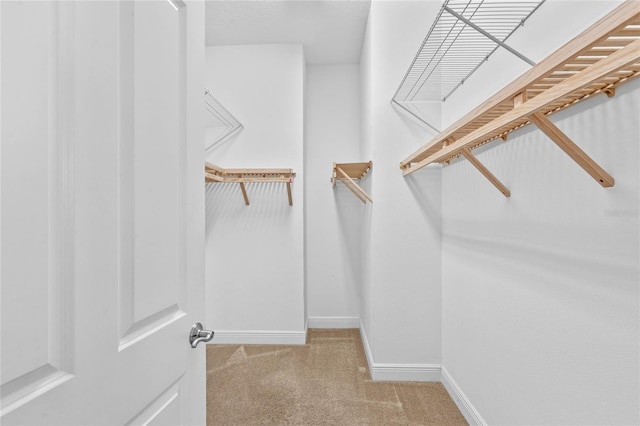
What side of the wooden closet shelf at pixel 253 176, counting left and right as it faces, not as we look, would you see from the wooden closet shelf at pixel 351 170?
left

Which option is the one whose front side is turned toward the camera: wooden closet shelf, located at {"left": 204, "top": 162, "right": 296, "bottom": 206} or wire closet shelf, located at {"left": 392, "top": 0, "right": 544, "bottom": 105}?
the wooden closet shelf

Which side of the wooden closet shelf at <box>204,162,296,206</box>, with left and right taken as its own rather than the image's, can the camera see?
front

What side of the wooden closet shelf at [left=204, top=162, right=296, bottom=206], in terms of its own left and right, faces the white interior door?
front

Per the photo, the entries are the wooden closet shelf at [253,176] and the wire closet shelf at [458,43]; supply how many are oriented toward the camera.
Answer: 1

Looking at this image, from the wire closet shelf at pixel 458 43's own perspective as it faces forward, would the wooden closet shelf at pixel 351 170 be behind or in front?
in front

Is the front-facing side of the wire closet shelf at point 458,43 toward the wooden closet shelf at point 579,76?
no

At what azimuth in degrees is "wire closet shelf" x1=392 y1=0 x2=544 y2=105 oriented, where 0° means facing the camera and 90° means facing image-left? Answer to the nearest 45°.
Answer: approximately 90°

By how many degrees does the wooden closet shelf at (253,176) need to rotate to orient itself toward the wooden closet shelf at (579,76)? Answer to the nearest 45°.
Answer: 0° — it already faces it

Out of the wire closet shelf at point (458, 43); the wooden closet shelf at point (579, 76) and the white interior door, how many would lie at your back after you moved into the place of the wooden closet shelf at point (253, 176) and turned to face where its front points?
0

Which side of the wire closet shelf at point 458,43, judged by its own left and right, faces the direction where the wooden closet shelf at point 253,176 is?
front
